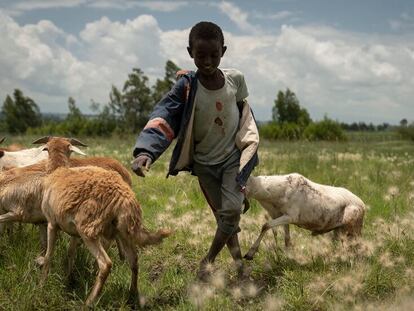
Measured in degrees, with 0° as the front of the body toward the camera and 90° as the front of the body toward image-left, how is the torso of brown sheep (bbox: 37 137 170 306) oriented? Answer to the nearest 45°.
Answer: approximately 135°

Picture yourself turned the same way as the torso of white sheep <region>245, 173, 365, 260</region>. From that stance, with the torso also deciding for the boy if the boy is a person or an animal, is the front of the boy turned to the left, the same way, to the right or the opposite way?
to the left

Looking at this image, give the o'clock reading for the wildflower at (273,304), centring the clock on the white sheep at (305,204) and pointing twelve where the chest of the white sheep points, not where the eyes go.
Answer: The wildflower is roughly at 9 o'clock from the white sheep.

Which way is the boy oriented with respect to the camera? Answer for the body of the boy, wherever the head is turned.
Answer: toward the camera

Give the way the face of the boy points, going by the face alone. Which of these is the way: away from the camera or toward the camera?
toward the camera

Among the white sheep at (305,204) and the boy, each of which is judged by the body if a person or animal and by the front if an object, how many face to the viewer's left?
1

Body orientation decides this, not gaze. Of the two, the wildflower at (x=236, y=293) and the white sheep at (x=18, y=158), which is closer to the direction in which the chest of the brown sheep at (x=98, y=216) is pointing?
the white sheep

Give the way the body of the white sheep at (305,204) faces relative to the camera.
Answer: to the viewer's left

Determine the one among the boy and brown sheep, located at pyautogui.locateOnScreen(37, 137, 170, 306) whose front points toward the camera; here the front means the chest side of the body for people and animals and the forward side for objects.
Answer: the boy

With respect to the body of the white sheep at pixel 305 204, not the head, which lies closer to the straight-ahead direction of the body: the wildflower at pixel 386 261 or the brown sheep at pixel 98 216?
the brown sheep

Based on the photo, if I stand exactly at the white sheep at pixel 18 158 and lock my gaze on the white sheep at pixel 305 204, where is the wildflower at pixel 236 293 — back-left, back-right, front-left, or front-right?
front-right

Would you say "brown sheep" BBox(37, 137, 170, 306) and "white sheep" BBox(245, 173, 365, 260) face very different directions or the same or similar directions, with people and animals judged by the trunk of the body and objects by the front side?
same or similar directions

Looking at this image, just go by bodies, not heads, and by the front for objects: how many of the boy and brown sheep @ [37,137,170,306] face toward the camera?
1

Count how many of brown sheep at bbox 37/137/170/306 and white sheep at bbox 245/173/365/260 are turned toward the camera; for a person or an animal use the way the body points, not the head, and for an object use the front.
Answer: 0

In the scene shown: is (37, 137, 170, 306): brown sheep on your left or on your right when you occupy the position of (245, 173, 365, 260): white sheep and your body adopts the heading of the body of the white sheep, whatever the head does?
on your left

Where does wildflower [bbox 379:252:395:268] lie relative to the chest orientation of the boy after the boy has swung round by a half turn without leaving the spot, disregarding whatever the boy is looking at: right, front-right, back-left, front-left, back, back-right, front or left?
right

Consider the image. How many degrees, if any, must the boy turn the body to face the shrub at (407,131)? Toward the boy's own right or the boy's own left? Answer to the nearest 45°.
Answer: approximately 135° to the boy's own left
